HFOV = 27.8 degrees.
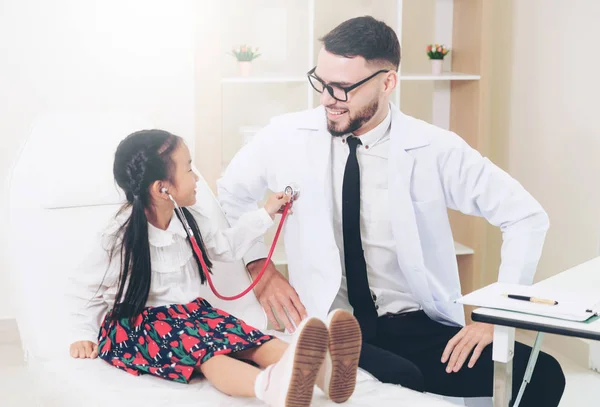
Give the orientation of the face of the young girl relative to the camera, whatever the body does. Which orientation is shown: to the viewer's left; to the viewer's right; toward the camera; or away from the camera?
to the viewer's right

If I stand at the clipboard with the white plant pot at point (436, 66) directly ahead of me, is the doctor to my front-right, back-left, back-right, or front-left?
front-left

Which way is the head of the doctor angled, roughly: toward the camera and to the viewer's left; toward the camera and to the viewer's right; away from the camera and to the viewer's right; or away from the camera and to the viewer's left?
toward the camera and to the viewer's left

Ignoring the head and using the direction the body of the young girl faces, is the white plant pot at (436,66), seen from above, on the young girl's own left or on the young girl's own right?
on the young girl's own left

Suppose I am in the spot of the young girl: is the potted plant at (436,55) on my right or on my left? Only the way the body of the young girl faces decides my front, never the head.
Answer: on my left

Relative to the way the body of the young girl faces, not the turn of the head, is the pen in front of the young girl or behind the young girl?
in front

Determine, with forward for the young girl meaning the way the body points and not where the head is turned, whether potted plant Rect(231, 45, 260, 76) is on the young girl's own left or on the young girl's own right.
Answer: on the young girl's own left

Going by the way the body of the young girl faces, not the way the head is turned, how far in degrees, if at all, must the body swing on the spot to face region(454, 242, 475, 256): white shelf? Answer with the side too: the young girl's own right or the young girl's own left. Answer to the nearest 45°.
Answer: approximately 90° to the young girl's own left

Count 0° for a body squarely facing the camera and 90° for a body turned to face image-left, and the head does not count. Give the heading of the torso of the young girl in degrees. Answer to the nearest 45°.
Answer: approximately 315°

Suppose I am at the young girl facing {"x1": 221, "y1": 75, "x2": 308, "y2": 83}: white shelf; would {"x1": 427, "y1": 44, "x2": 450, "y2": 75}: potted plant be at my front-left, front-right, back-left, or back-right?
front-right
